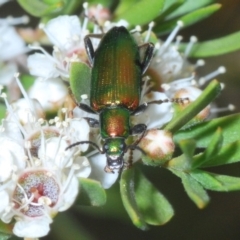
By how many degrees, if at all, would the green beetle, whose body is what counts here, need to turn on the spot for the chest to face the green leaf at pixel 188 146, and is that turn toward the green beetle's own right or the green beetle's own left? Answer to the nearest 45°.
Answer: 0° — it already faces it

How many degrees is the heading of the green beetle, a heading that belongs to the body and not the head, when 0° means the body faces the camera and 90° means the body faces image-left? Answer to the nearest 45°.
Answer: approximately 0°
